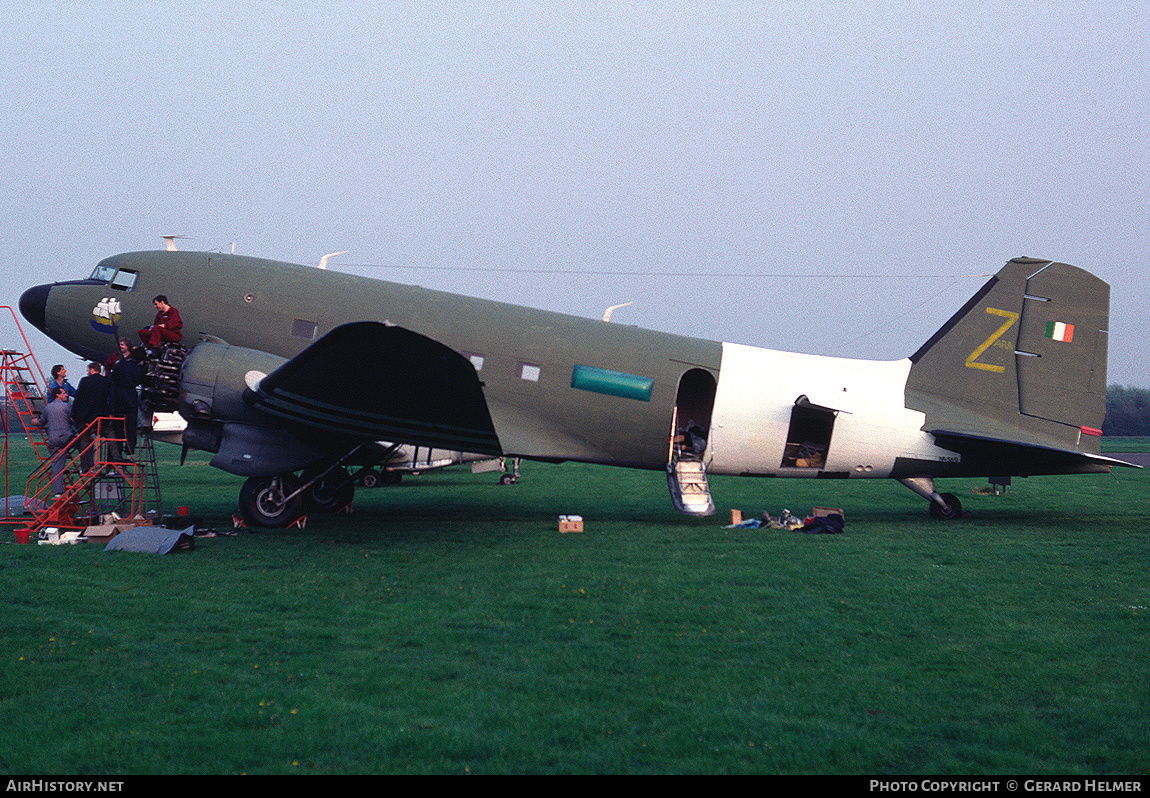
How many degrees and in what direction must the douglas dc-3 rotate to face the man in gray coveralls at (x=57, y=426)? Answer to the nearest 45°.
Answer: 0° — it already faces them

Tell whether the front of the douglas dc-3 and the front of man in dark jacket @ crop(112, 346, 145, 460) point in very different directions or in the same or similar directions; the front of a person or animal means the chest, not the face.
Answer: very different directions

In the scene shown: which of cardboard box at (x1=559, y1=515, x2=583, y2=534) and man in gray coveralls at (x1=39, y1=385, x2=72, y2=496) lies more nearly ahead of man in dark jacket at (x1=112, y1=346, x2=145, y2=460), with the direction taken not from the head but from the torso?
the cardboard box

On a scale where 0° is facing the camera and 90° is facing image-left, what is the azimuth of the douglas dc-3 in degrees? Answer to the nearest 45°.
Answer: approximately 90°
